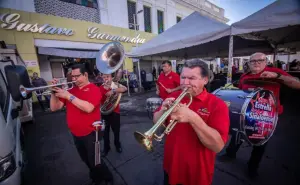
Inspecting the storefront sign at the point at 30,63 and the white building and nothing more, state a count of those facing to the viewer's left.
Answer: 0

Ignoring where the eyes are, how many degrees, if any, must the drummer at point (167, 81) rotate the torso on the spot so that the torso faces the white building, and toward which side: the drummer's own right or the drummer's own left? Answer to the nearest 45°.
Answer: approximately 135° to the drummer's own right

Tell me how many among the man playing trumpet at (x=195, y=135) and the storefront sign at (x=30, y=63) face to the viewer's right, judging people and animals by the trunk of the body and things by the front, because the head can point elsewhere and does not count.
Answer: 0

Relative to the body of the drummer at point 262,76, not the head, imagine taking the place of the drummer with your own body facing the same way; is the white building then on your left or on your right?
on your right

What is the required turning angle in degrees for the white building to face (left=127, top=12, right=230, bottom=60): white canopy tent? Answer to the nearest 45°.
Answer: approximately 45° to its right

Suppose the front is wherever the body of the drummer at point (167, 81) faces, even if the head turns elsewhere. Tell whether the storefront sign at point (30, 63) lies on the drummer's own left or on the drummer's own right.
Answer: on the drummer's own right

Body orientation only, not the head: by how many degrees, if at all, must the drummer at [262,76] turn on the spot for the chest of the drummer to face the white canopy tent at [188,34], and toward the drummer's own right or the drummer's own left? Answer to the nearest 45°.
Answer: approximately 90° to the drummer's own right

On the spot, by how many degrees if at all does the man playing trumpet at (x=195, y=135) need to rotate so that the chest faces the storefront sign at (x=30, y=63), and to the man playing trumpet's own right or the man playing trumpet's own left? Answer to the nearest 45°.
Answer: approximately 90° to the man playing trumpet's own right

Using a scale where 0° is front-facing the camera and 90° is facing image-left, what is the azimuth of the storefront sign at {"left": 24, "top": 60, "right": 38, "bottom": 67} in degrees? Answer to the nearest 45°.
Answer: approximately 0°
